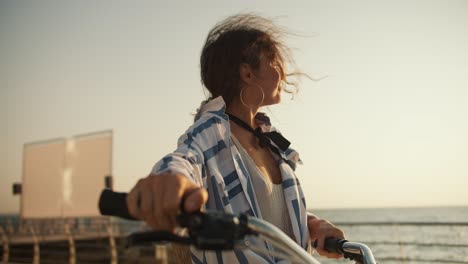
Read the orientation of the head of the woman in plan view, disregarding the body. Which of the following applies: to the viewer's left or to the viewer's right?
to the viewer's right

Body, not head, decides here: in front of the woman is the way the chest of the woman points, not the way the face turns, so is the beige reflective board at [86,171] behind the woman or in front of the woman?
behind

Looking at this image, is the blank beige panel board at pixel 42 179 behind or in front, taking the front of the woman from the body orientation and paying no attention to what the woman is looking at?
behind
